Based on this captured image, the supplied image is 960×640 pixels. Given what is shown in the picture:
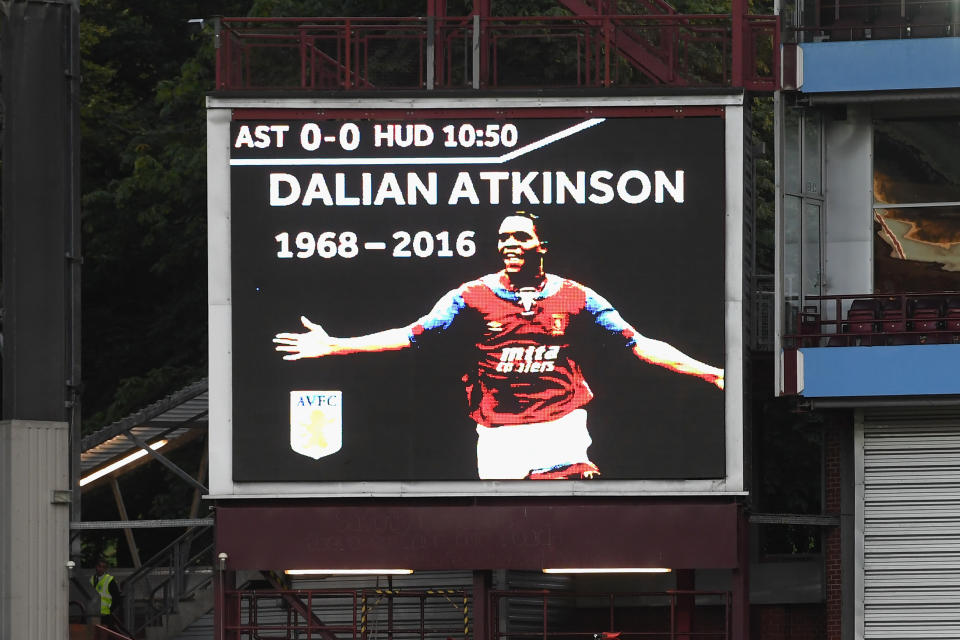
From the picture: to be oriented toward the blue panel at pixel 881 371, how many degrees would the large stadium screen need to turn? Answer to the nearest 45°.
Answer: approximately 90° to its left

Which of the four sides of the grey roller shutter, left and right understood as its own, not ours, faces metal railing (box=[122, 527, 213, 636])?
right

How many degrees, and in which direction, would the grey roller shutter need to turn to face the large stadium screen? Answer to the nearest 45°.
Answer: approximately 90° to its right

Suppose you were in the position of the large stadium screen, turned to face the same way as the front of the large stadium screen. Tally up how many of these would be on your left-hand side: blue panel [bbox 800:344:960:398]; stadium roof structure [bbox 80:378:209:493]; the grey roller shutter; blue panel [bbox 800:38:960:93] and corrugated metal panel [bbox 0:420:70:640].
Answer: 3

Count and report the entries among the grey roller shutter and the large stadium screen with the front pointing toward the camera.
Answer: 2

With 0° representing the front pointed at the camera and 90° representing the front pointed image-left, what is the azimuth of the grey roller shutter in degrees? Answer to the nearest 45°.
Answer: approximately 0°
